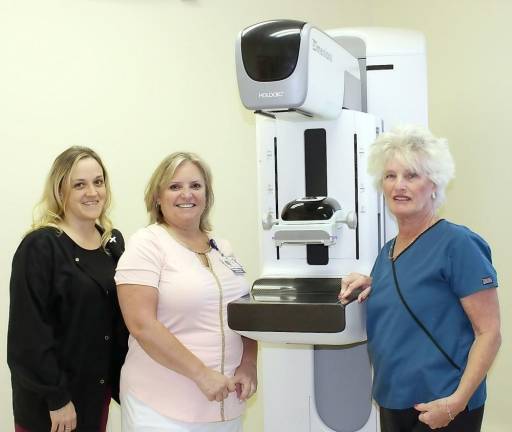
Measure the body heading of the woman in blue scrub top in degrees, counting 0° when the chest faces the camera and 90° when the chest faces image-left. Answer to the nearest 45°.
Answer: approximately 45°

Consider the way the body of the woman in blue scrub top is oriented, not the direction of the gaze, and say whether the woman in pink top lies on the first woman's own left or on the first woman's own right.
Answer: on the first woman's own right

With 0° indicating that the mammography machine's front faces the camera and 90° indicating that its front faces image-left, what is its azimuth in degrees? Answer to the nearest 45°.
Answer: approximately 45°

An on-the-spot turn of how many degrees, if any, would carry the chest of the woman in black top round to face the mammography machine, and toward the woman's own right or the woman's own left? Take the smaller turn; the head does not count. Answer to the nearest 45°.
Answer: approximately 45° to the woman's own left
